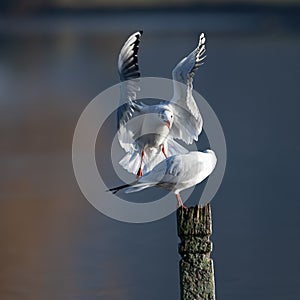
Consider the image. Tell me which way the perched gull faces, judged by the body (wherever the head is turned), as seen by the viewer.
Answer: to the viewer's right
